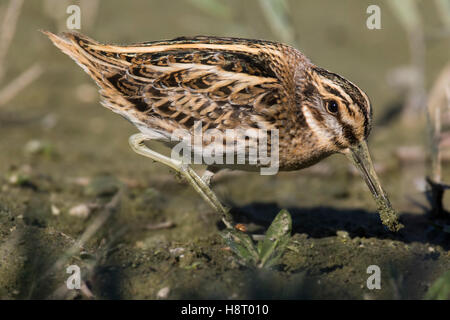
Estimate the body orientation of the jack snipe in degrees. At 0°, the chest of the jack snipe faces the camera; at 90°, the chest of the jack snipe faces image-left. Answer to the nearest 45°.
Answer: approximately 270°
